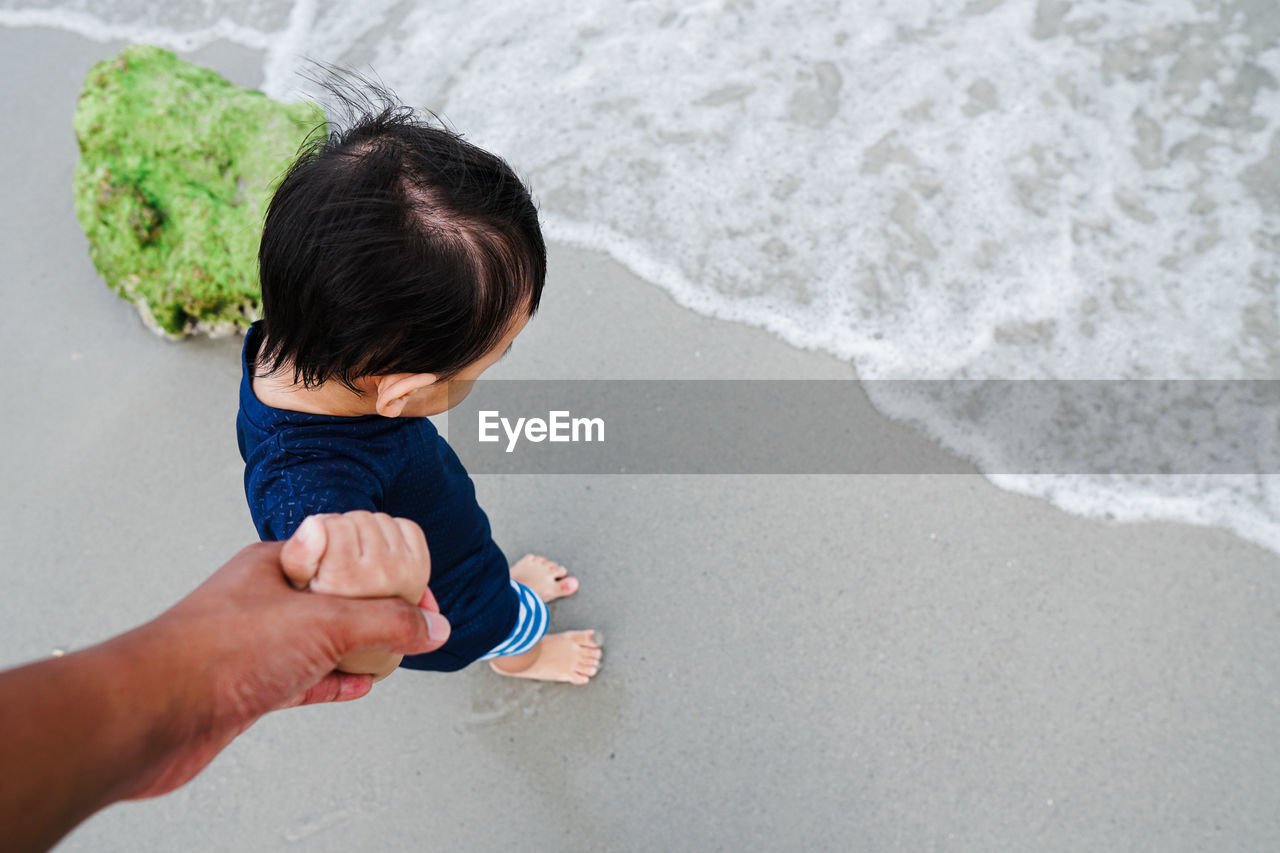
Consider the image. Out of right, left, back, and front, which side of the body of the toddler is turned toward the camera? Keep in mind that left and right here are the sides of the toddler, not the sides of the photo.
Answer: right

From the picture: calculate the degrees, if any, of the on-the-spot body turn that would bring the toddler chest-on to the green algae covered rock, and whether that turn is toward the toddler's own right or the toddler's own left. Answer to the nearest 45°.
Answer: approximately 90° to the toddler's own left

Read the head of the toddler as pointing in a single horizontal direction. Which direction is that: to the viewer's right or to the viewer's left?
to the viewer's right
